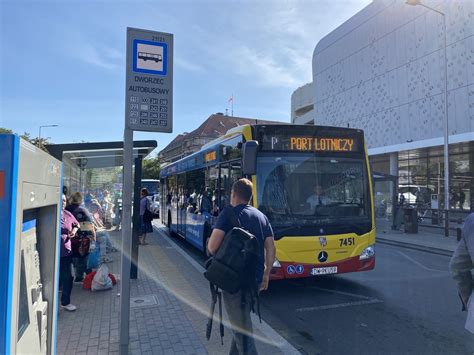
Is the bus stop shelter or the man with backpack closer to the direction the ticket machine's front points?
the man with backpack

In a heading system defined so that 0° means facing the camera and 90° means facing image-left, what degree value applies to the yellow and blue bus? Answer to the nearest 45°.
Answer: approximately 315°

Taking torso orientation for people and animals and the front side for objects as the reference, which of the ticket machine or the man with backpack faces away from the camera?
the man with backpack

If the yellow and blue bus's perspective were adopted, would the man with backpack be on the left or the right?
on its right

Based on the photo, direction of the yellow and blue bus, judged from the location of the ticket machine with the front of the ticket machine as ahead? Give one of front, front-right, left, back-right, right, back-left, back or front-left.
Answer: left

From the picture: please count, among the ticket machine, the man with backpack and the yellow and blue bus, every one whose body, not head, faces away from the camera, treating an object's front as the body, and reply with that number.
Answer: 1

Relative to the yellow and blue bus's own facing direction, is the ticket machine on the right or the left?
on its right

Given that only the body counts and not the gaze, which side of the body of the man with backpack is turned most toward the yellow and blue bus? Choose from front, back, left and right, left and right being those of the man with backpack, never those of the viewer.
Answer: front

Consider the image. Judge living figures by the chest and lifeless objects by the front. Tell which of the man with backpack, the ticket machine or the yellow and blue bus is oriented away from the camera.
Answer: the man with backpack

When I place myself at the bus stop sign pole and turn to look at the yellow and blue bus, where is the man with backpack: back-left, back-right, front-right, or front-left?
front-right

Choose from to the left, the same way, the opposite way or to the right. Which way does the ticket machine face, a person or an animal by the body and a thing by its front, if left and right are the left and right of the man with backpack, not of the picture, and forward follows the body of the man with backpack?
to the right

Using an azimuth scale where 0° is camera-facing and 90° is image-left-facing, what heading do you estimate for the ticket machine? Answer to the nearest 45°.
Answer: approximately 315°

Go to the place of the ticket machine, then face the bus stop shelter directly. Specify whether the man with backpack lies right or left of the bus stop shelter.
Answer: right

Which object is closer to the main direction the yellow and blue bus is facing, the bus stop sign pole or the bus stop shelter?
the bus stop sign pole

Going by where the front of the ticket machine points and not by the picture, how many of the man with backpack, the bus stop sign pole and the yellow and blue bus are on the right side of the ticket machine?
0

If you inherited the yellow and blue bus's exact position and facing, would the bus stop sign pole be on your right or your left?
on your right

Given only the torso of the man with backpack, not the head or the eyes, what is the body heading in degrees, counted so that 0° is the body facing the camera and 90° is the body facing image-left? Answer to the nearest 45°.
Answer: approximately 180°
